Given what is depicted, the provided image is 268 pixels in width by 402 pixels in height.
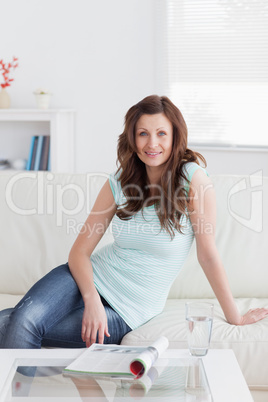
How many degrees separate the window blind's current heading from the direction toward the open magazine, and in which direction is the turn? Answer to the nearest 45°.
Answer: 0° — it already faces it

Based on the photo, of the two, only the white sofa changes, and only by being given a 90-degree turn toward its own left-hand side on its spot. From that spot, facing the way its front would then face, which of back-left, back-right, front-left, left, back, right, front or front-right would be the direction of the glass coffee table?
right

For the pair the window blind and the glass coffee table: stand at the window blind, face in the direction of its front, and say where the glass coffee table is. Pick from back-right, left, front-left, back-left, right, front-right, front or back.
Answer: front

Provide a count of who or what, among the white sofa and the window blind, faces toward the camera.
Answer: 2

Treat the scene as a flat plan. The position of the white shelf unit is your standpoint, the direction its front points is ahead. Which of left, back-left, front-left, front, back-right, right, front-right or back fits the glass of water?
front

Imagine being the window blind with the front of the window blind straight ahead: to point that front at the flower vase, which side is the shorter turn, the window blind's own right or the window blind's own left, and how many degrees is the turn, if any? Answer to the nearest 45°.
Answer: approximately 90° to the window blind's own right

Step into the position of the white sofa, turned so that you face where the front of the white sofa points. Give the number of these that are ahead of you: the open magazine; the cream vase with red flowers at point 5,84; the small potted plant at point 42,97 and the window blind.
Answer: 1

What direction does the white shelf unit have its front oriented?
toward the camera

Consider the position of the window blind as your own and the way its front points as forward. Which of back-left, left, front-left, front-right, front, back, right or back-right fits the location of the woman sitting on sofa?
front

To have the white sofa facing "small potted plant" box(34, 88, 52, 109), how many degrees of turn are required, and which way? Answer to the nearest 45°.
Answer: approximately 180°

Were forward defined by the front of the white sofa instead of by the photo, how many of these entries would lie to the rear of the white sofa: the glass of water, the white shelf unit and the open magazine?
1

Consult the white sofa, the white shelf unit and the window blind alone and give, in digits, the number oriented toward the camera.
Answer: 3

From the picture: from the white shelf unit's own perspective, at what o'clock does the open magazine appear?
The open magazine is roughly at 12 o'clock from the white shelf unit.

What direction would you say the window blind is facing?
toward the camera

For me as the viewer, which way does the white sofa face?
facing the viewer
